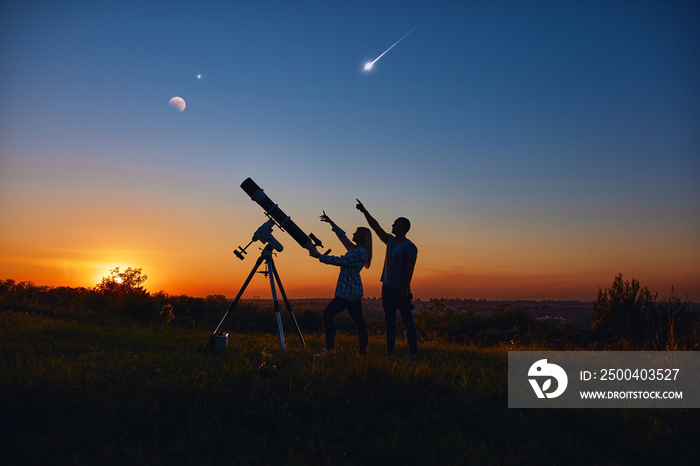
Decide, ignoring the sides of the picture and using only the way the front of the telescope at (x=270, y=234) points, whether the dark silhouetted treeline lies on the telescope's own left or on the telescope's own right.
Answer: on the telescope's own right

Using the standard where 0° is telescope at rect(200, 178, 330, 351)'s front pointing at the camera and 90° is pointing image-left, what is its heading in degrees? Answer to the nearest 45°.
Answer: approximately 90°

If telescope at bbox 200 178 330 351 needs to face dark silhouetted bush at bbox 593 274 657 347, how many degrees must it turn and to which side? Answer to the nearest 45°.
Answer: approximately 135° to its right

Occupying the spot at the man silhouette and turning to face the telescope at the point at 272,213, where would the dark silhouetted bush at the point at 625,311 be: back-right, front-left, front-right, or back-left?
back-right

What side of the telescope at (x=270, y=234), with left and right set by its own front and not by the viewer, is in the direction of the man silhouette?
back
